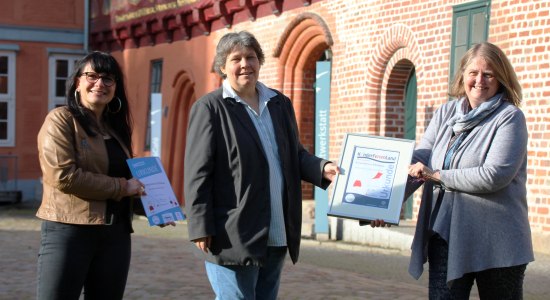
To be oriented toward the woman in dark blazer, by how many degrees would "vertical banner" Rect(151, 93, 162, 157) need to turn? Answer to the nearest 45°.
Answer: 0° — it already faces them

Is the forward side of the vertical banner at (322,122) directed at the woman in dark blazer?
yes

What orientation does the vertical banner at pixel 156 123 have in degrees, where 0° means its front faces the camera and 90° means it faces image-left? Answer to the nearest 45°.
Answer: approximately 0°

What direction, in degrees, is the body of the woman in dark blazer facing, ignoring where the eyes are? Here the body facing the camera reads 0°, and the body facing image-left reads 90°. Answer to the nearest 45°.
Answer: approximately 315°

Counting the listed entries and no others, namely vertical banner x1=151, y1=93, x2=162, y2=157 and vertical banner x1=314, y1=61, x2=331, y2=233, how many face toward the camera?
2

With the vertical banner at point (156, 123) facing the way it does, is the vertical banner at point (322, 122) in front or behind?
in front

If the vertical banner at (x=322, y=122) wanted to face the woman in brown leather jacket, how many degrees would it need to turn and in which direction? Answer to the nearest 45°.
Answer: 0° — it already faces them

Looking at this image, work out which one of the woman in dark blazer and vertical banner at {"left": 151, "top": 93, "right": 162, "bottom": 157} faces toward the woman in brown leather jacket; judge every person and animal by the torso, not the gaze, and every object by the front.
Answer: the vertical banner

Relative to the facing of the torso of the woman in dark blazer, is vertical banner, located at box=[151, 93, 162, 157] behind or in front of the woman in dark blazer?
behind

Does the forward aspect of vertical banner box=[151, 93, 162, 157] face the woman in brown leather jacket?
yes

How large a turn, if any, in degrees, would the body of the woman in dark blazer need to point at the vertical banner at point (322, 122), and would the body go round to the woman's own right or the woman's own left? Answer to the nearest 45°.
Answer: approximately 135° to the woman's own left
